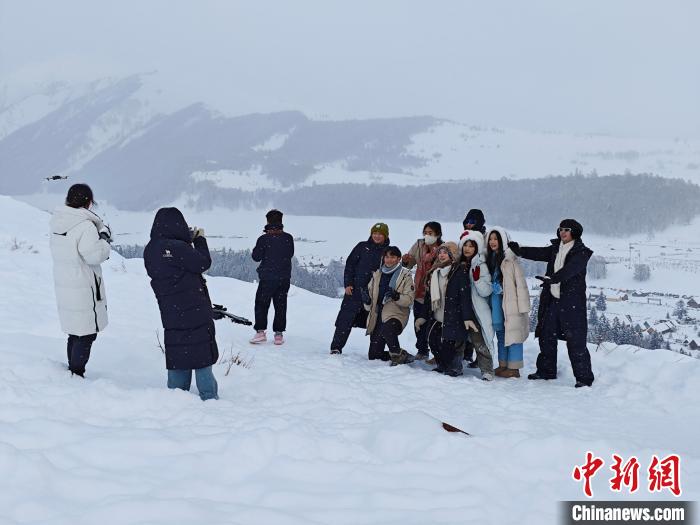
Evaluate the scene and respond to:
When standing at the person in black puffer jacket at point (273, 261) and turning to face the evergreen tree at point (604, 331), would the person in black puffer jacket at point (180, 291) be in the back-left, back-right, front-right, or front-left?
back-right

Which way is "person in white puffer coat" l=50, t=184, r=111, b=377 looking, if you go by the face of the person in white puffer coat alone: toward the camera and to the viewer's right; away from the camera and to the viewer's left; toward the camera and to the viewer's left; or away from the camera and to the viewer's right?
away from the camera and to the viewer's right

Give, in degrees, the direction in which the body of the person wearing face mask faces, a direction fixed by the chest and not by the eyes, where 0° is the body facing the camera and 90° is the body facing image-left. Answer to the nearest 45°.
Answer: approximately 45°

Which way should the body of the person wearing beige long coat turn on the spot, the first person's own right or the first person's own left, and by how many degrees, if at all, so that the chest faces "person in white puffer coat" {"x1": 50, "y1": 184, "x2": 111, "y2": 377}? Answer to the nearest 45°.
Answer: approximately 45° to the first person's own right

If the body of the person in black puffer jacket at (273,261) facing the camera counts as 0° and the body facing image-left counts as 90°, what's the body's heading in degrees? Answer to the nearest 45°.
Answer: approximately 180°

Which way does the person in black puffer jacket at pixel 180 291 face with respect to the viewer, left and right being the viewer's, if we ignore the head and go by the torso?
facing away from the viewer and to the right of the viewer
